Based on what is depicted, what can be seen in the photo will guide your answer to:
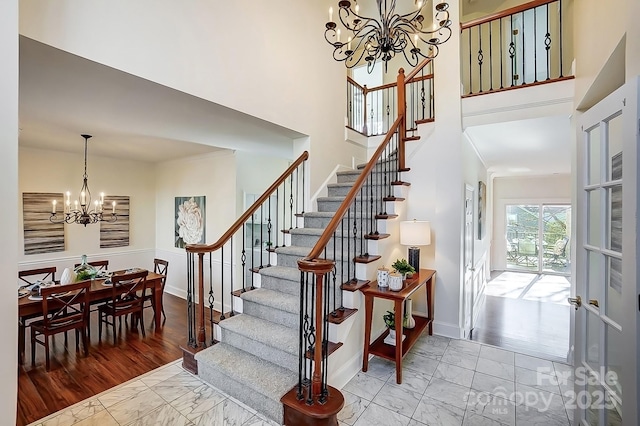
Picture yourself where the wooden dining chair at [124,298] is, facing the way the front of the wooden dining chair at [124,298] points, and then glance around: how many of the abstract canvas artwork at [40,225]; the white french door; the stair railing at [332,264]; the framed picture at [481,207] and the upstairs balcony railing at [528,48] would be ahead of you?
1

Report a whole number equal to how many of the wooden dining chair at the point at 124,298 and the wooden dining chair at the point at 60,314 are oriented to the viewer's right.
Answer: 0

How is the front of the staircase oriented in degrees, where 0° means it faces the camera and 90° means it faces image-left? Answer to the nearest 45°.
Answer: approximately 45°

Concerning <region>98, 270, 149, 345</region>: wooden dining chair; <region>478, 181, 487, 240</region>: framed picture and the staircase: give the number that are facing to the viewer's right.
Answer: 1

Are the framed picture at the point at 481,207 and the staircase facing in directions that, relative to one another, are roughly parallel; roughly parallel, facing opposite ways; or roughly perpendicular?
roughly perpendicular

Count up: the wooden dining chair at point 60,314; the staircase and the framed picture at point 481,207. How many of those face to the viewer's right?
1

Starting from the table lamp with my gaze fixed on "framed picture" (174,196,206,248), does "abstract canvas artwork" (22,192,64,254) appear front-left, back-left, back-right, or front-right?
front-left

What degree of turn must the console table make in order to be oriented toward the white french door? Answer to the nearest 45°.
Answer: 0° — it already faces it

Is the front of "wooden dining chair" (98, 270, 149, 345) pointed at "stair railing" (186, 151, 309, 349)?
no

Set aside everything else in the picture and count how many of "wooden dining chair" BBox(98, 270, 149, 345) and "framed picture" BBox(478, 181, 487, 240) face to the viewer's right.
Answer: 1

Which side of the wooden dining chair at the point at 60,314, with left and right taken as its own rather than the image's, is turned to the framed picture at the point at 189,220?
right

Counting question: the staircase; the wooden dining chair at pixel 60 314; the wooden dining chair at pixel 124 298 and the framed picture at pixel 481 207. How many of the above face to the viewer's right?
1

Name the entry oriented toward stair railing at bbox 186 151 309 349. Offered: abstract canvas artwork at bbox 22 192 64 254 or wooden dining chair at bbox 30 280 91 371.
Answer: the abstract canvas artwork
